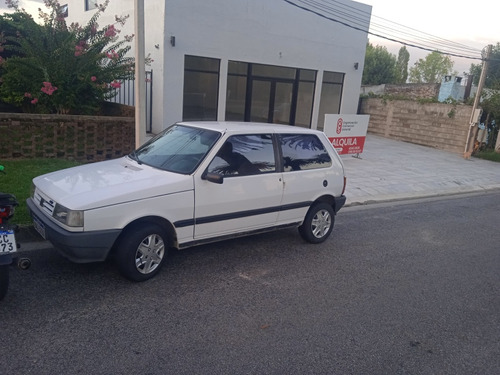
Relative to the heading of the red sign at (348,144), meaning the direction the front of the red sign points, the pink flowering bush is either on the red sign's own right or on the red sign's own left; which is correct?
on the red sign's own right

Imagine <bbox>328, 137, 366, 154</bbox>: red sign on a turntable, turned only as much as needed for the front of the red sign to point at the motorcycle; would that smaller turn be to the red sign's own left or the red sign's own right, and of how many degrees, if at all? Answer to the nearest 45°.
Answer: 0° — it already faces it

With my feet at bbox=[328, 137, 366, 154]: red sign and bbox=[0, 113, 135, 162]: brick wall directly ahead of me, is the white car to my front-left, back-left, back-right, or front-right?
front-left

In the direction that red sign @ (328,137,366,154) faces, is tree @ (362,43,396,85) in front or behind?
behind

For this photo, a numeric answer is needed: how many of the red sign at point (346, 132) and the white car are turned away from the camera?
0

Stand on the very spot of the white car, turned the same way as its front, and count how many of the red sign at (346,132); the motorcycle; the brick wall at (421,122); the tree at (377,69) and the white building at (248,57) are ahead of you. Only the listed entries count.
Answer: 1

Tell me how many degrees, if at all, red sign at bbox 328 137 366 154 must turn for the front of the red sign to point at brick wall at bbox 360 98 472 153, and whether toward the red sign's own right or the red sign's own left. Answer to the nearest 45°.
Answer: approximately 135° to the red sign's own left

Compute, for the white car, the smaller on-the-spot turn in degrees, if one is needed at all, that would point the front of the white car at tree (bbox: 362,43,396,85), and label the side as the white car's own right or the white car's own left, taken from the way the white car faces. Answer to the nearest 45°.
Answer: approximately 180°

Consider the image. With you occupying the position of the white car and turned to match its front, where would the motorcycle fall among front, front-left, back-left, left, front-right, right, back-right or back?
front

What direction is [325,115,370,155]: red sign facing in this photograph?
toward the camera

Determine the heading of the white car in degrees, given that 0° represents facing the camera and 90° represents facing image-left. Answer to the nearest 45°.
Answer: approximately 45°

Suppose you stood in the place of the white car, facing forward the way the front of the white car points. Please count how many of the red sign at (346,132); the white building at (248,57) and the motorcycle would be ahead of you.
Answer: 1
